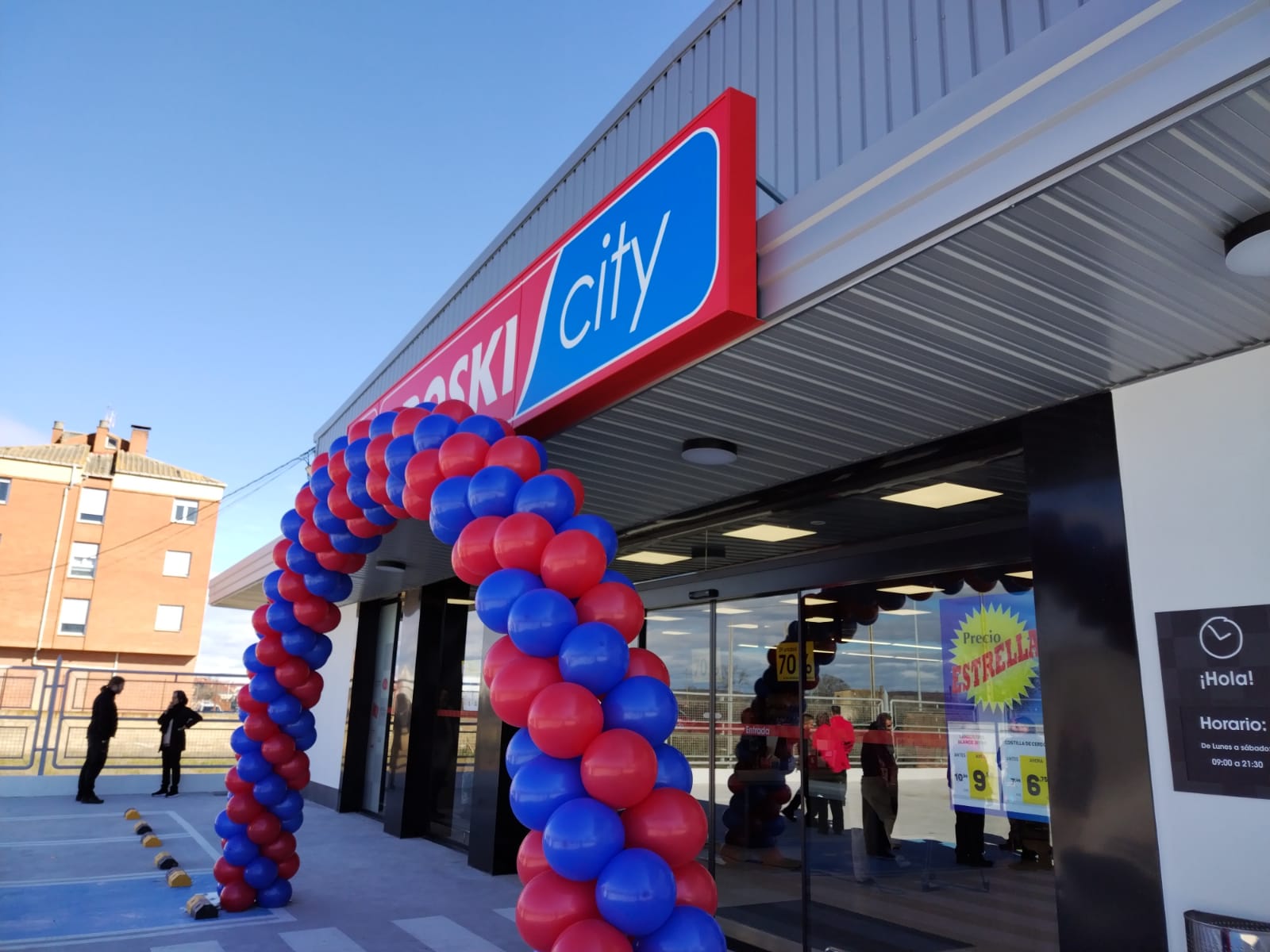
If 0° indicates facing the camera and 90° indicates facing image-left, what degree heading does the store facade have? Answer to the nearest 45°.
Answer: approximately 45°

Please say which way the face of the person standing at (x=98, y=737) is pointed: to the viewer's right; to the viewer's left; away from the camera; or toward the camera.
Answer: to the viewer's right

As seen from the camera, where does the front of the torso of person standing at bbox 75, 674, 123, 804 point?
to the viewer's right

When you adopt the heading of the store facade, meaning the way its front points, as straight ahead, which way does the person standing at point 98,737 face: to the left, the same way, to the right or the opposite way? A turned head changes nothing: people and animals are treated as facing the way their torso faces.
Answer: the opposite way

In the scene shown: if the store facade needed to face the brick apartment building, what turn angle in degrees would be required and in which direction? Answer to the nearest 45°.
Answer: approximately 90° to its right

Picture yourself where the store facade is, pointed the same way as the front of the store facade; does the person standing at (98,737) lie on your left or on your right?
on your right

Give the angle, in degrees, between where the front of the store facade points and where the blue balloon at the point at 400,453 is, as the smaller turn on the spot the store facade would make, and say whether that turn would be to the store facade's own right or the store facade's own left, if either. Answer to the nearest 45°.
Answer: approximately 45° to the store facade's own right

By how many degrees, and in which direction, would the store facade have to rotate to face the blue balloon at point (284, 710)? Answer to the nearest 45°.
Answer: approximately 90° to its right
